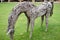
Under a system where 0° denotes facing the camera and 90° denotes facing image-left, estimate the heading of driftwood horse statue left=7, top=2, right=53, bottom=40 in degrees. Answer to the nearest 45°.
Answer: approximately 45°
